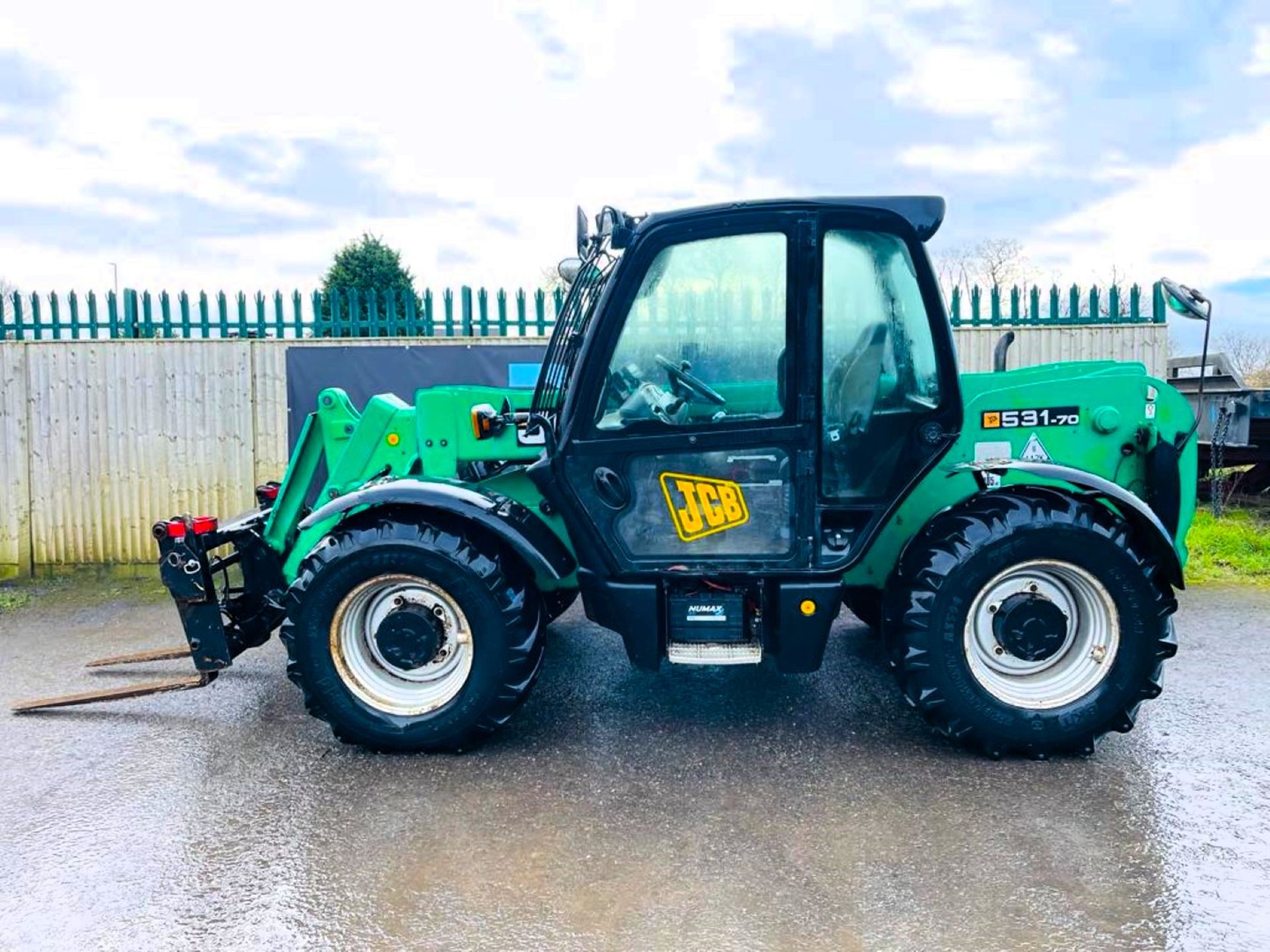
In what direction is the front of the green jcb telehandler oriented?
to the viewer's left

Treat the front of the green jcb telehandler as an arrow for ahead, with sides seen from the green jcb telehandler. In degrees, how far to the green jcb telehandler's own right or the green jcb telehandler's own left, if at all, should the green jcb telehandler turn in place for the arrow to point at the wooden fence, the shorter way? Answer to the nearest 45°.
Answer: approximately 45° to the green jcb telehandler's own right
